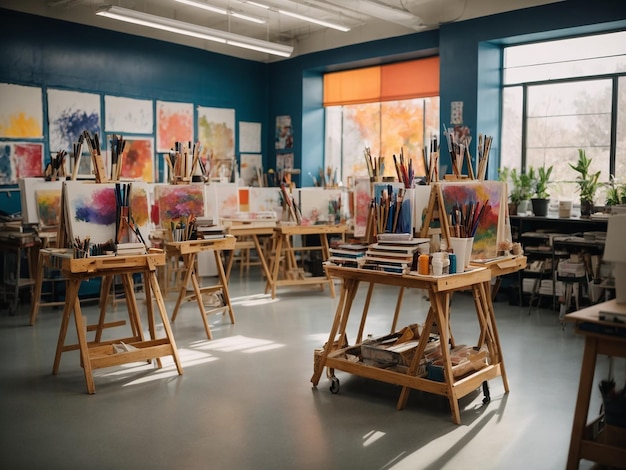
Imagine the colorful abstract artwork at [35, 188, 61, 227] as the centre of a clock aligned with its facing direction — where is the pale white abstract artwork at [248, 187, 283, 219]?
the pale white abstract artwork at [248, 187, 283, 219] is roughly at 8 o'clock from the colorful abstract artwork at [35, 188, 61, 227].

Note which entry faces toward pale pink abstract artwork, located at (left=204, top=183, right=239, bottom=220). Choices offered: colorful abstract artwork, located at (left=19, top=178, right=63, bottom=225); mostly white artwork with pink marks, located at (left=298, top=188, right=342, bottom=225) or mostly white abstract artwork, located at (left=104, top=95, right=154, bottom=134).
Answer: mostly white abstract artwork, located at (left=104, top=95, right=154, bottom=134)

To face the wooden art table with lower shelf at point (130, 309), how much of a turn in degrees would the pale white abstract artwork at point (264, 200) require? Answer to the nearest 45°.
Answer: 0° — it already faces it

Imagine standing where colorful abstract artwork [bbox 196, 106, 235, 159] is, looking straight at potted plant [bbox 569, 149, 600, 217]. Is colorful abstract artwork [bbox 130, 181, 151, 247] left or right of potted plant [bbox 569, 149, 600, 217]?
right

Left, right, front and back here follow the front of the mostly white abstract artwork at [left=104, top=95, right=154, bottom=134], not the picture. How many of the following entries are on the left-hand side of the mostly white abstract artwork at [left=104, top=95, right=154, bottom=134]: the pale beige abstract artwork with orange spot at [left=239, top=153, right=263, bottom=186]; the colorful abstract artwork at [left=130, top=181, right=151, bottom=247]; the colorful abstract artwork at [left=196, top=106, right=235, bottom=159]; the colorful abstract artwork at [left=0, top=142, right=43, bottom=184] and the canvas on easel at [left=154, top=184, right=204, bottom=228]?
2

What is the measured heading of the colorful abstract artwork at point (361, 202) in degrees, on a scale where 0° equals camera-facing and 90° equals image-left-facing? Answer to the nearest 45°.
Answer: approximately 0°

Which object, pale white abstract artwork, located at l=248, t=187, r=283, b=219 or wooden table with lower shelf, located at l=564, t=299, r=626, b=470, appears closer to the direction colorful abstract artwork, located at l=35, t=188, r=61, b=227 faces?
the wooden table with lower shelf

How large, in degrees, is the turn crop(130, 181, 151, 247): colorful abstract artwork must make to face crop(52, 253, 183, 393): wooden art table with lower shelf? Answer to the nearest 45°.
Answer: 0° — it already faces it

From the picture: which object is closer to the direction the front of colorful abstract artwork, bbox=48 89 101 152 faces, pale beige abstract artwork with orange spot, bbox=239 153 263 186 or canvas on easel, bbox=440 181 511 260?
the canvas on easel
